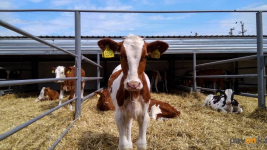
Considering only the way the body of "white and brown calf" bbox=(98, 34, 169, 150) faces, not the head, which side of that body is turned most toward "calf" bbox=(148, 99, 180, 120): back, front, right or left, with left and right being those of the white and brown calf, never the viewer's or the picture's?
back

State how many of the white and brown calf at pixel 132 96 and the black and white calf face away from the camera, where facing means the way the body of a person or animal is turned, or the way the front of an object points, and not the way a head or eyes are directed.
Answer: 0

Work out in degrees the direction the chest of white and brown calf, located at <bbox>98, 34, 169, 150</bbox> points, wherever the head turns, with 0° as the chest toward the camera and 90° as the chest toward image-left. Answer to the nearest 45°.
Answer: approximately 0°
